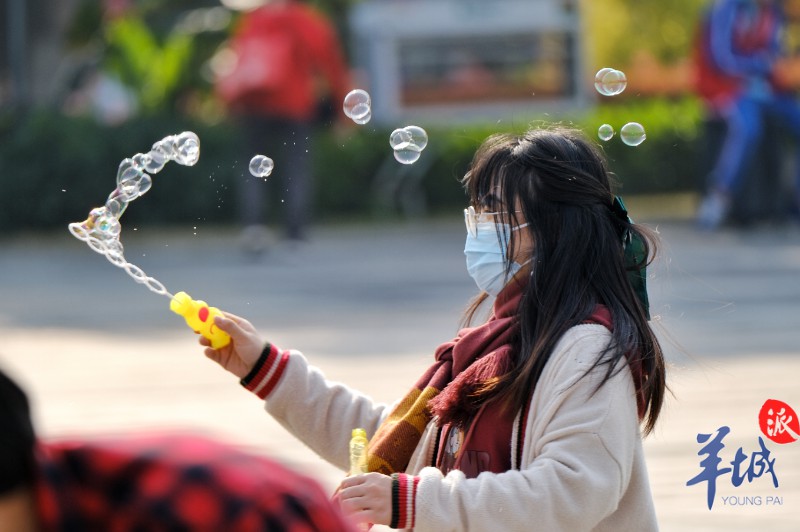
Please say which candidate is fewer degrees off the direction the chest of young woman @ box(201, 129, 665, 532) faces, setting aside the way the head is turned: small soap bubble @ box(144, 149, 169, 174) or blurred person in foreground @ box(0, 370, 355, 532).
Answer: the small soap bubble

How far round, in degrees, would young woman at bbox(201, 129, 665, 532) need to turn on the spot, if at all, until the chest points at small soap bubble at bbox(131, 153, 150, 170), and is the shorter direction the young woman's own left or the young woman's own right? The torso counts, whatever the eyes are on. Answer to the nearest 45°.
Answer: approximately 45° to the young woman's own right

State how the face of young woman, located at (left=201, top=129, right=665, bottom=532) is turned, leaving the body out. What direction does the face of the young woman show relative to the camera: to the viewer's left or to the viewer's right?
to the viewer's left

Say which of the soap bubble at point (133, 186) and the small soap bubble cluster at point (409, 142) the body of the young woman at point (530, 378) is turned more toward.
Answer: the soap bubble

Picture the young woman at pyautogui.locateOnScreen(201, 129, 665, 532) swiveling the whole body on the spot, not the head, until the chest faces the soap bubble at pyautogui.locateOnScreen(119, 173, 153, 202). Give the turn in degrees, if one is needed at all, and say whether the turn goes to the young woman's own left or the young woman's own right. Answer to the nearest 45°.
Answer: approximately 45° to the young woman's own right

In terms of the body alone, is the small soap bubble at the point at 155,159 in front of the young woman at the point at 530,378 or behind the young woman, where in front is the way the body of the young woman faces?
in front

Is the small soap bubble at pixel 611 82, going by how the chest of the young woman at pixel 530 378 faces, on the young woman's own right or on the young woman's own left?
on the young woman's own right

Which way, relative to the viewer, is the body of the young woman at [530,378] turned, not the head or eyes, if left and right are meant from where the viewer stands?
facing to the left of the viewer

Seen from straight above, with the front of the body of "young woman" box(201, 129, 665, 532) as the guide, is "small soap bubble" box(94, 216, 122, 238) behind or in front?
in front

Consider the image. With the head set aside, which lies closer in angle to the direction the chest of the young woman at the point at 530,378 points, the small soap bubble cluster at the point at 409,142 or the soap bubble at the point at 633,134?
the small soap bubble cluster
